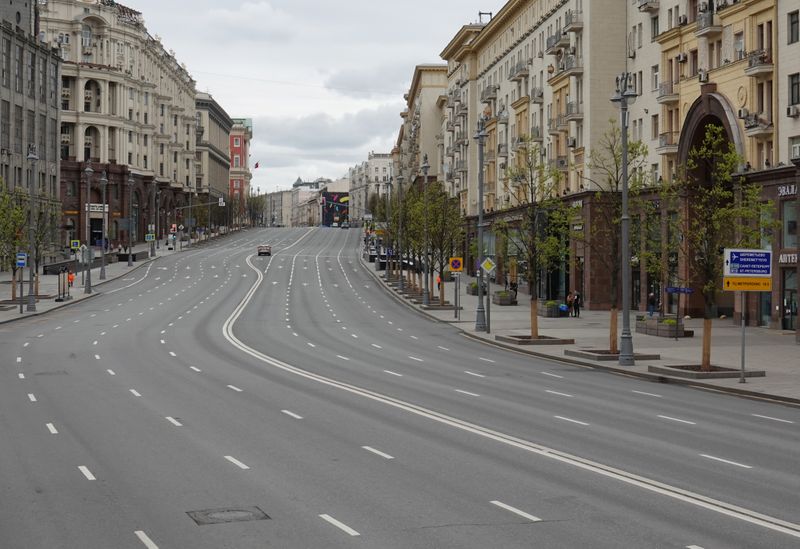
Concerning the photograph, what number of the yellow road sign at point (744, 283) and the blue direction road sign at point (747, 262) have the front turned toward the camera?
2

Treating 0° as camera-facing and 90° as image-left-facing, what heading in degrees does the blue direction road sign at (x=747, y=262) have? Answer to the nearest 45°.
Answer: approximately 0°

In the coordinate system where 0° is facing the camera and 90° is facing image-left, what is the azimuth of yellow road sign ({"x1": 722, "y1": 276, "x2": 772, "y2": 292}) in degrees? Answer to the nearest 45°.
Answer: approximately 0°
